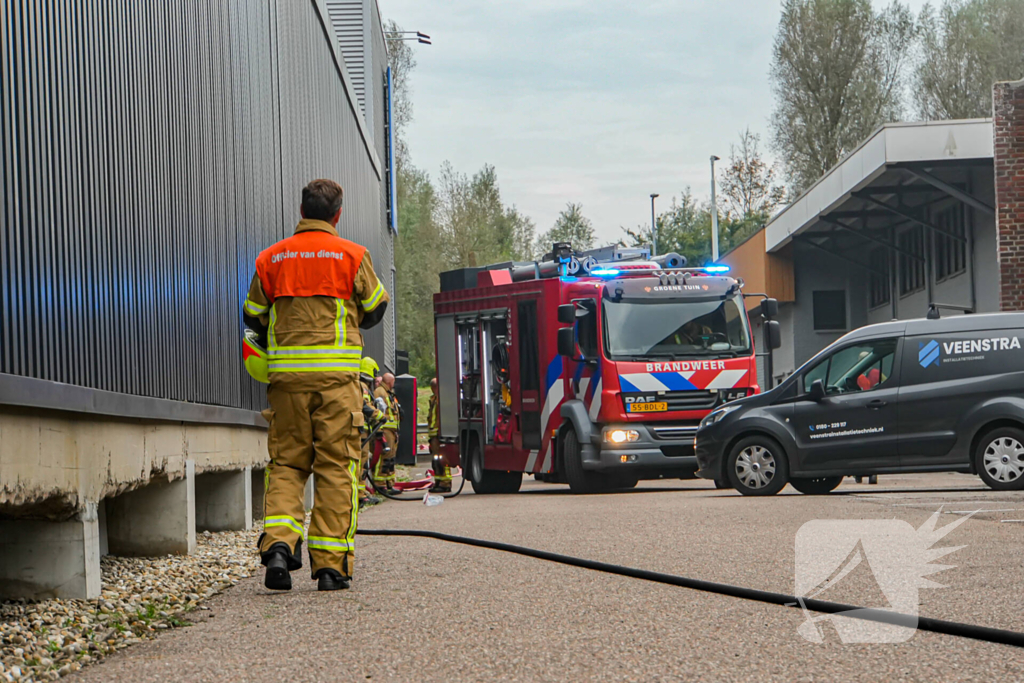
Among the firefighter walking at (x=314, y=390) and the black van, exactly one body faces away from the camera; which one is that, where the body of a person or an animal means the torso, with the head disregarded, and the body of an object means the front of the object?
the firefighter walking

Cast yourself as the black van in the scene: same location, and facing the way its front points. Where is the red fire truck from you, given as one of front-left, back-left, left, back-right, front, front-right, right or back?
front-right

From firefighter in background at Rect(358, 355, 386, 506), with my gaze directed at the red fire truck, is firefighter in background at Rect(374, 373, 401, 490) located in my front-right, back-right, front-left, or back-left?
front-left

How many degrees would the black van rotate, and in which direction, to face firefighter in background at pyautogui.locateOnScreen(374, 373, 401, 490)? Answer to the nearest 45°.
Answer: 0° — it already faces them

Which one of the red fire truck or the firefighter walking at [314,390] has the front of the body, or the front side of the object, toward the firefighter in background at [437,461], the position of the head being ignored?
the firefighter walking

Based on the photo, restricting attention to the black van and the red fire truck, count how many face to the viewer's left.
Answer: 1

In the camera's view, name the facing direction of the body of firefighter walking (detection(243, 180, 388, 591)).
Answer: away from the camera

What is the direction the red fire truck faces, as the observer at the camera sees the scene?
facing the viewer and to the right of the viewer

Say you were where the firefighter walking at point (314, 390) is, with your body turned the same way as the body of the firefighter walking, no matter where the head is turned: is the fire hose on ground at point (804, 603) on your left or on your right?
on your right

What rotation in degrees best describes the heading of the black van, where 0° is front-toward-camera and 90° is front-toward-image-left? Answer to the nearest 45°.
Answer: approximately 90°

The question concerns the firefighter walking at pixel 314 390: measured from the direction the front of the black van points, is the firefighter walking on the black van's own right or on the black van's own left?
on the black van's own left

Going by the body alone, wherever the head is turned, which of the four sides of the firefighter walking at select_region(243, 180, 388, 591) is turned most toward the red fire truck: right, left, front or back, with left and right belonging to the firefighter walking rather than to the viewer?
front

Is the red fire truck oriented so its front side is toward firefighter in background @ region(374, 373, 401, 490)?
no

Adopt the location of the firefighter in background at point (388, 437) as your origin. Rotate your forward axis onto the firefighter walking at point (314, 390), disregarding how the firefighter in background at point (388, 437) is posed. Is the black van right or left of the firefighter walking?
left

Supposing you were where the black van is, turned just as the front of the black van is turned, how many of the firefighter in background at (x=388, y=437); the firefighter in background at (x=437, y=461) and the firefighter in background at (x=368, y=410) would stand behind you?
0

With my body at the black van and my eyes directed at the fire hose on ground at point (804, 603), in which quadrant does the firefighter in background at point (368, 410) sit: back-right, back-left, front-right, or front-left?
front-right

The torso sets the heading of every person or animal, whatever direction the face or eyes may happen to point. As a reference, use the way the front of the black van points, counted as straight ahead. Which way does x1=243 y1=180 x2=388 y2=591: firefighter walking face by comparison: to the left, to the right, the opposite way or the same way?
to the right

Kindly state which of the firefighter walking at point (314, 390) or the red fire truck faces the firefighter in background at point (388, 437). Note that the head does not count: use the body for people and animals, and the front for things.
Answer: the firefighter walking
